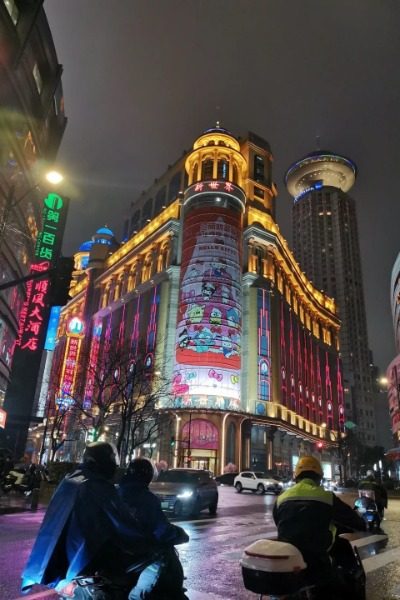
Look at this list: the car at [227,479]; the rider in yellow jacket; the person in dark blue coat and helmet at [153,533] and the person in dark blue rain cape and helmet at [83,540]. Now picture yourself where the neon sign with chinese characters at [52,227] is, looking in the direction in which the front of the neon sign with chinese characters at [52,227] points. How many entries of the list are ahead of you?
3

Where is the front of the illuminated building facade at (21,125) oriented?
to the viewer's right

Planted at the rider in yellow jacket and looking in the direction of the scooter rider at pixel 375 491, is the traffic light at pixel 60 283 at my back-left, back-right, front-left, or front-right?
front-left

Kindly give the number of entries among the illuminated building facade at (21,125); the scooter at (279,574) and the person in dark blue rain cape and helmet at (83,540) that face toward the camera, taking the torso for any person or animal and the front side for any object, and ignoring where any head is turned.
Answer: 0

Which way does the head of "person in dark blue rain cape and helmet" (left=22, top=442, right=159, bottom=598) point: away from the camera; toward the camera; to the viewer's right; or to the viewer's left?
away from the camera

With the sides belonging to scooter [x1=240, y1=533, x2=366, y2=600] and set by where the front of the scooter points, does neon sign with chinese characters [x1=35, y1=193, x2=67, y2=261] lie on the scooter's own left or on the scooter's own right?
on the scooter's own left

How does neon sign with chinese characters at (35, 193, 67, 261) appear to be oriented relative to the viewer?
toward the camera

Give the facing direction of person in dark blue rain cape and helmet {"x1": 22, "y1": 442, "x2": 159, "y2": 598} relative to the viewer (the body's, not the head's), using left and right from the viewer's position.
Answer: facing away from the viewer and to the right of the viewer

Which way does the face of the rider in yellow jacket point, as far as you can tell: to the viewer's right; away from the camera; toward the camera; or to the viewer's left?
away from the camera

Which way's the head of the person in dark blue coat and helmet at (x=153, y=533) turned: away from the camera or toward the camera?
away from the camera

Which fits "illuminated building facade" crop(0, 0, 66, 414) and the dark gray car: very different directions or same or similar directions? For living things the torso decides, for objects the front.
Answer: very different directions

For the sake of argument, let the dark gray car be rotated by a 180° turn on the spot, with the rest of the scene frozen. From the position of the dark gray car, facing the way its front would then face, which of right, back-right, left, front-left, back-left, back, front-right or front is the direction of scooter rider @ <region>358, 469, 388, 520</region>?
right

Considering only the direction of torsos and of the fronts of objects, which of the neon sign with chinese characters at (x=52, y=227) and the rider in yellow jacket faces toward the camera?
the neon sign with chinese characters

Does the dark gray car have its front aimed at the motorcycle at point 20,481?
no

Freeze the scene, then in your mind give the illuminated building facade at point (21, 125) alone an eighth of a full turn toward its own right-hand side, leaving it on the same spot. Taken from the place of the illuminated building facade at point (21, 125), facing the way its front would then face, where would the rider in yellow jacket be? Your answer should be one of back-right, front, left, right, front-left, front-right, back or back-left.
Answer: front-right
